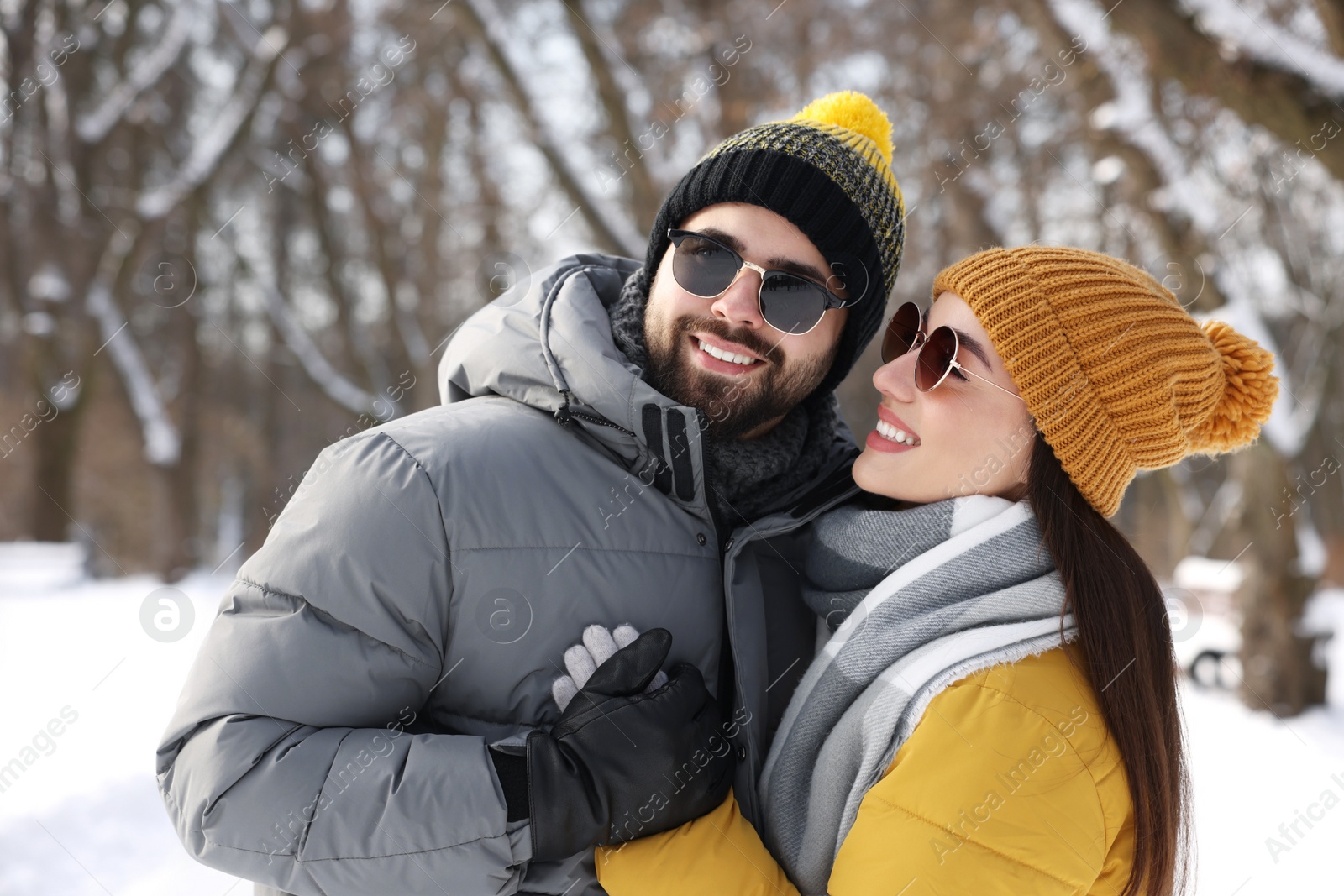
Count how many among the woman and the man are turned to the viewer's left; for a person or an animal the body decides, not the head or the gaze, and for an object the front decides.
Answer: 1

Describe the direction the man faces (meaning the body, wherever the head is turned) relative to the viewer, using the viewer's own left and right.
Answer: facing the viewer and to the right of the viewer

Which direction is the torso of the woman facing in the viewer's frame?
to the viewer's left

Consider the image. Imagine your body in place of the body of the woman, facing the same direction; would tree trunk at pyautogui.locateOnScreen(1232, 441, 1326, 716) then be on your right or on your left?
on your right

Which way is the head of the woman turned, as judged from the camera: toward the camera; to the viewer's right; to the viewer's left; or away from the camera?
to the viewer's left
